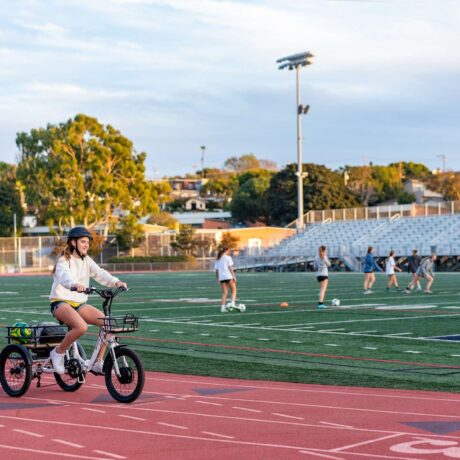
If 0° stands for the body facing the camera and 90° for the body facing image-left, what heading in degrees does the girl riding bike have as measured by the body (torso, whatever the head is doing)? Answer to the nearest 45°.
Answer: approximately 315°

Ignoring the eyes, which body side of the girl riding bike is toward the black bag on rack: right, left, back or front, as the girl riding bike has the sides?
back

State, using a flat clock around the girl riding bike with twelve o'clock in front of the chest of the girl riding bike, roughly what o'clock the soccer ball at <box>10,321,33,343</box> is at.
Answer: The soccer ball is roughly at 6 o'clock from the girl riding bike.

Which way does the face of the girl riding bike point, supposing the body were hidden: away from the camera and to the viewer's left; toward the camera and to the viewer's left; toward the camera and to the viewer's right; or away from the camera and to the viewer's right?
toward the camera and to the viewer's right
